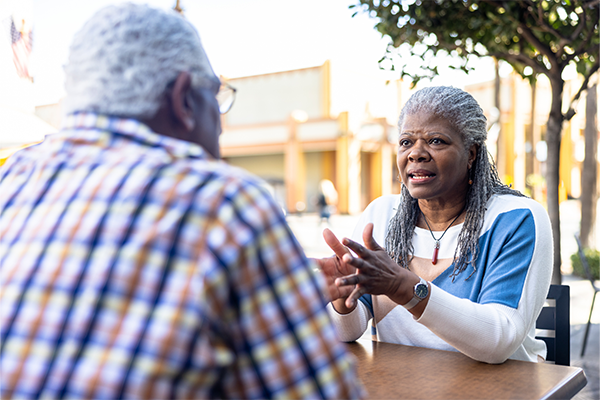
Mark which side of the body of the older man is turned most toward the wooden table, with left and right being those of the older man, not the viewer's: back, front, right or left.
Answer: front

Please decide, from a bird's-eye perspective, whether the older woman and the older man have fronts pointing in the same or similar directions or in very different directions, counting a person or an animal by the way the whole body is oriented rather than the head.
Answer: very different directions

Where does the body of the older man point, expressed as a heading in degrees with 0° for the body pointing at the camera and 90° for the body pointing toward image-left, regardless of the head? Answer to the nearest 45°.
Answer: approximately 225°

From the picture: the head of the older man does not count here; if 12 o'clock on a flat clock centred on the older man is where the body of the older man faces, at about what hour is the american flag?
The american flag is roughly at 10 o'clock from the older man.

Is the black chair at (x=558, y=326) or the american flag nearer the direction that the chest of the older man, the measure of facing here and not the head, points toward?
the black chair

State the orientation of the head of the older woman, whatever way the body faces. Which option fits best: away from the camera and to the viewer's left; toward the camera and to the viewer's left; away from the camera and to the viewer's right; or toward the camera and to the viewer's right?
toward the camera and to the viewer's left

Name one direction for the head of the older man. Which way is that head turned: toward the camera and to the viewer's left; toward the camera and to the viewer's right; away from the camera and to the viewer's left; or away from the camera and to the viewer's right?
away from the camera and to the viewer's right

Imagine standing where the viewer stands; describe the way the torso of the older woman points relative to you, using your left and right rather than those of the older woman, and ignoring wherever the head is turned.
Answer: facing the viewer and to the left of the viewer

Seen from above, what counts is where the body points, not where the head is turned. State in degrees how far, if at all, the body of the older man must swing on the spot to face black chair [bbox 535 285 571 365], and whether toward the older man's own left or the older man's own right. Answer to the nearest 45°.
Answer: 0° — they already face it
